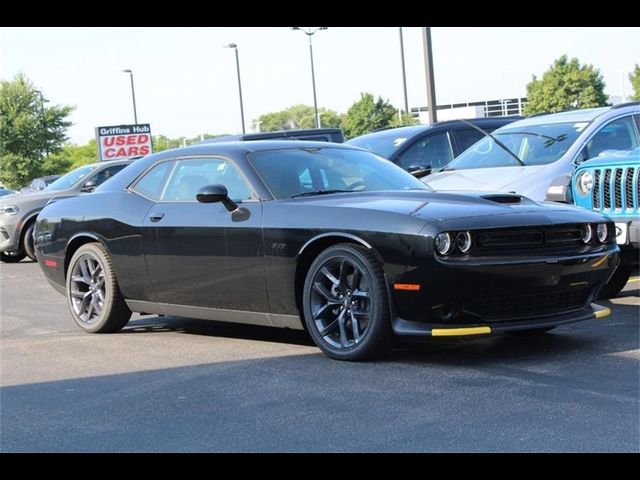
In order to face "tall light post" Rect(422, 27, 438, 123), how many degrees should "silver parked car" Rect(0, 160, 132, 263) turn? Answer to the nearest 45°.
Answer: approximately 135° to its left

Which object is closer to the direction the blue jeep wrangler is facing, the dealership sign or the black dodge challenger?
the black dodge challenger

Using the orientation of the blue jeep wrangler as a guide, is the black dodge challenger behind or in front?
in front

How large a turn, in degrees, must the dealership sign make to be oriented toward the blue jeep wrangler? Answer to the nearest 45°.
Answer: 0° — it already faces it

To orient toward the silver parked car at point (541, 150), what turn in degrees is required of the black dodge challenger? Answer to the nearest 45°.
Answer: approximately 90° to its left

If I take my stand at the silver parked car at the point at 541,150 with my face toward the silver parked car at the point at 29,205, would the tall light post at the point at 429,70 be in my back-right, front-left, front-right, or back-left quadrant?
front-right

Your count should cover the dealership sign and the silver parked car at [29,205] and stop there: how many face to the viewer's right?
0

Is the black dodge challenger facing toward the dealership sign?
no

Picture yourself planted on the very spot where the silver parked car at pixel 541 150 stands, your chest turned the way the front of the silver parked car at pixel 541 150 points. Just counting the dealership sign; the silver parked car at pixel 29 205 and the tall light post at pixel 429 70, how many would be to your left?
0

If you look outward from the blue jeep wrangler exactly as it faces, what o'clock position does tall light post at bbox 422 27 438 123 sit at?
The tall light post is roughly at 4 o'clock from the blue jeep wrangler.

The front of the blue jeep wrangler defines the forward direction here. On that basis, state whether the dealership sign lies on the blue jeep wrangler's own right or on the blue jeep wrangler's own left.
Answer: on the blue jeep wrangler's own right

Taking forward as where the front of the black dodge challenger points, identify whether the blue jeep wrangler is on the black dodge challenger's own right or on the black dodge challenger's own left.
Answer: on the black dodge challenger's own left

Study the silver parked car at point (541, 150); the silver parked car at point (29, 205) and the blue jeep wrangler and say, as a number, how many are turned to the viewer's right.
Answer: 0

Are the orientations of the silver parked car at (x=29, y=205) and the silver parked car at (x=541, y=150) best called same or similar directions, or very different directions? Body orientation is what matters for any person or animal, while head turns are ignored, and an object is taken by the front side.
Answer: same or similar directions

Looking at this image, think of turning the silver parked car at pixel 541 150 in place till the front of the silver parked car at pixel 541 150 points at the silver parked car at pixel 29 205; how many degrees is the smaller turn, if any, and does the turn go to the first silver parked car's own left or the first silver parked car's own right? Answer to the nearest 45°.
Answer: approximately 90° to the first silver parked car's own right

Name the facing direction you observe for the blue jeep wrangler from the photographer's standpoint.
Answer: facing the viewer and to the left of the viewer

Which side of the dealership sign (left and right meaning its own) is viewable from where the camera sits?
front

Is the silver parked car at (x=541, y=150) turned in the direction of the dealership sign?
no

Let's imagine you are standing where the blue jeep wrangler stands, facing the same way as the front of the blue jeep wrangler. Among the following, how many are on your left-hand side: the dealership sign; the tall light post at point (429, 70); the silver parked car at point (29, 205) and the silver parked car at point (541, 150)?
0
